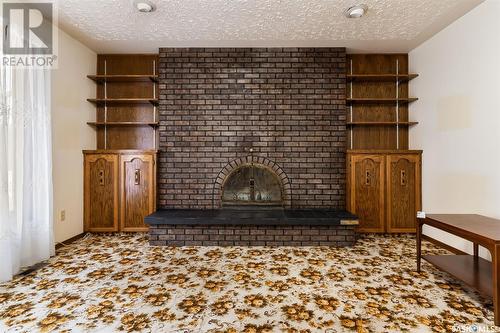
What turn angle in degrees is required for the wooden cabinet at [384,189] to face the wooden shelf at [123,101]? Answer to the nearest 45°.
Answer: approximately 45° to its right

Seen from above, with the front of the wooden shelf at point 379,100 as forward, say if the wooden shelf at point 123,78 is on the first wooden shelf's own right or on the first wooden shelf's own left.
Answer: on the first wooden shelf's own right

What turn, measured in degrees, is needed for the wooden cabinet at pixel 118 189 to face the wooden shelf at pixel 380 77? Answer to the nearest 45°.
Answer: approximately 45° to its left

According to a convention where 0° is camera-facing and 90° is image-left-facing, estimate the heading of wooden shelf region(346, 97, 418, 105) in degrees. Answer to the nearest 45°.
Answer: approximately 0°

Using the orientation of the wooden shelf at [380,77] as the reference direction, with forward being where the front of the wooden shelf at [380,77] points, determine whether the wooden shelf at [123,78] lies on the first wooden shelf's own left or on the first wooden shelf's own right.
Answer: on the first wooden shelf's own right

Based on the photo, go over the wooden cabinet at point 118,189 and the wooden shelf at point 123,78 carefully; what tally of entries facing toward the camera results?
2

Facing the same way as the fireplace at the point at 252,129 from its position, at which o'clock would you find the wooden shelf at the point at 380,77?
The wooden shelf is roughly at 9 o'clock from the fireplace.

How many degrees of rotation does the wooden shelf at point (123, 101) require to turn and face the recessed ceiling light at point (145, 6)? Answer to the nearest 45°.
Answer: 0° — it already faces it

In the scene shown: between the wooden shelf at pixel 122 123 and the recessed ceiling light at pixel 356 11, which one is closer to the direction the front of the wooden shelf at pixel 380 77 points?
the recessed ceiling light

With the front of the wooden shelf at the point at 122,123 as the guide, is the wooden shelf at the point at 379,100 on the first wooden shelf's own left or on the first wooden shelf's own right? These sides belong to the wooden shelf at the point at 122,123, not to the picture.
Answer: on the first wooden shelf's own left
